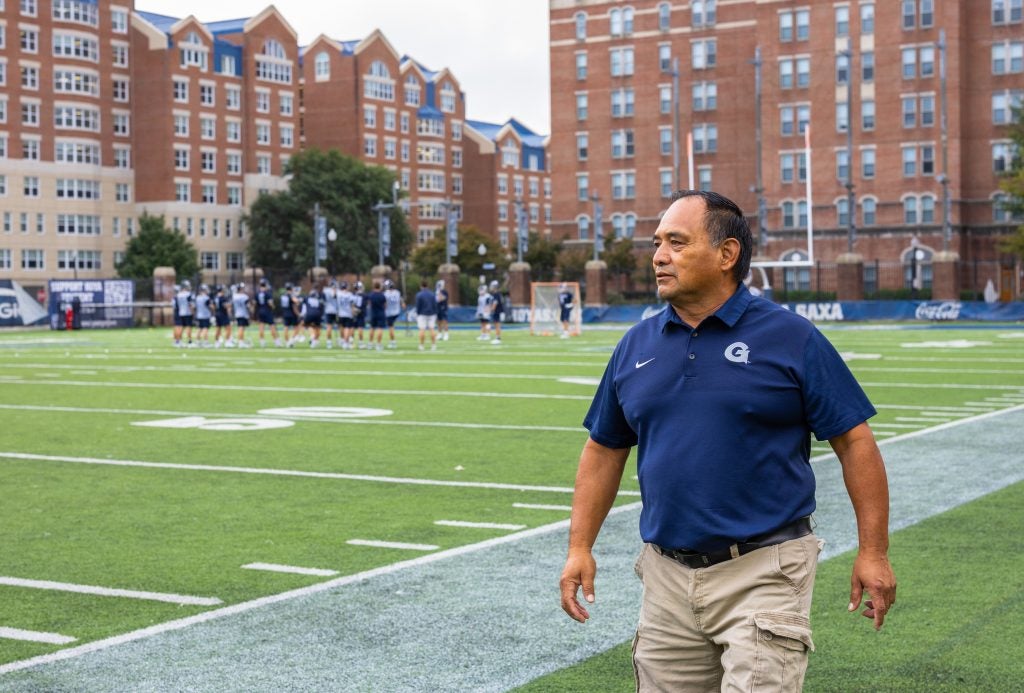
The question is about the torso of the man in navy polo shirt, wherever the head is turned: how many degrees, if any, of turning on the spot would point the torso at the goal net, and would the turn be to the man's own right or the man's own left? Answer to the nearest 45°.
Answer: approximately 135° to the man's own right

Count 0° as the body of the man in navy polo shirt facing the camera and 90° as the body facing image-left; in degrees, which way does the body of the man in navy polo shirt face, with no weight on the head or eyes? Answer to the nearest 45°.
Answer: approximately 45°
